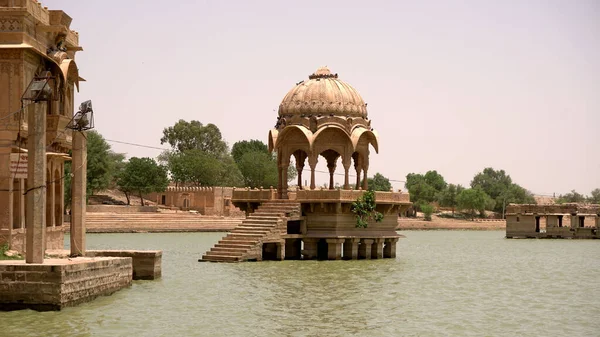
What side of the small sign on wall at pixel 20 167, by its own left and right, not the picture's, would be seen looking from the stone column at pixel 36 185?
front

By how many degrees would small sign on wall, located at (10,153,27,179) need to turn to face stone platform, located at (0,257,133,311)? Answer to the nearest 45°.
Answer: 0° — it already faces it

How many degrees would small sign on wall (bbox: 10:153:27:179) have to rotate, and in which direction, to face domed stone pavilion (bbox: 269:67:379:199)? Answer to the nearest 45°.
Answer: approximately 135° to its left

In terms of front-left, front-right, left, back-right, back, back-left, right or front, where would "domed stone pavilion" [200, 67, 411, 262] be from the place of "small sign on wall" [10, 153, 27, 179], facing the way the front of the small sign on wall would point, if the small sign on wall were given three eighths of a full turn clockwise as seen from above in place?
right

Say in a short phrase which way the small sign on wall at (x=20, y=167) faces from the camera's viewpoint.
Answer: facing the viewer

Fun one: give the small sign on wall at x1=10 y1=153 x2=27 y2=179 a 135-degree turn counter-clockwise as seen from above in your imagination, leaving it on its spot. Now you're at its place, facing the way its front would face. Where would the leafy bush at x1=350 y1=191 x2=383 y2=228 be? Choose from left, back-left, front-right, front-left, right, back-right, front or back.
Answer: front

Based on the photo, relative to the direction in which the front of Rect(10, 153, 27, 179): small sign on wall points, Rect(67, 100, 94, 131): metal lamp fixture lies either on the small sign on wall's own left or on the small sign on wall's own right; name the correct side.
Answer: on the small sign on wall's own left
